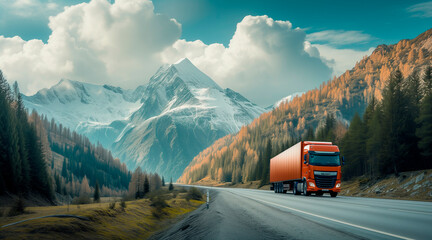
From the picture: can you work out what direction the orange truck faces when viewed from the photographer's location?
facing the viewer and to the right of the viewer
